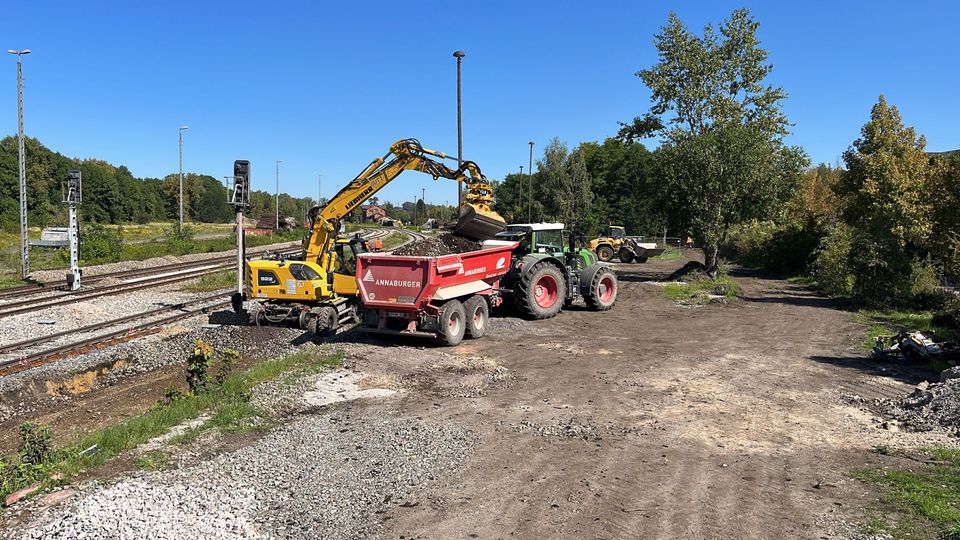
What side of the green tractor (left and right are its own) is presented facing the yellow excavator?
back

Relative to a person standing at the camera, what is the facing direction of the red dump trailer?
facing away from the viewer and to the right of the viewer

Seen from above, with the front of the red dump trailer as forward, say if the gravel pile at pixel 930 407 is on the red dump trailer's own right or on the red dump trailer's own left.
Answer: on the red dump trailer's own right

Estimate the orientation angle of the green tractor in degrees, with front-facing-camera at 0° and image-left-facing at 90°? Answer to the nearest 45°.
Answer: approximately 225°

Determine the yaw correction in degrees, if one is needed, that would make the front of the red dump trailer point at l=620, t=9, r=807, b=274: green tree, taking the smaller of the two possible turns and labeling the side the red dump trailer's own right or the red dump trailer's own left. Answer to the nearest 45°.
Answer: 0° — it already faces it

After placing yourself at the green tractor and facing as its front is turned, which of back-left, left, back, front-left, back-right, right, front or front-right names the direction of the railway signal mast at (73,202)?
back-left

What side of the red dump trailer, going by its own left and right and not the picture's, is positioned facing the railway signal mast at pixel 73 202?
left
